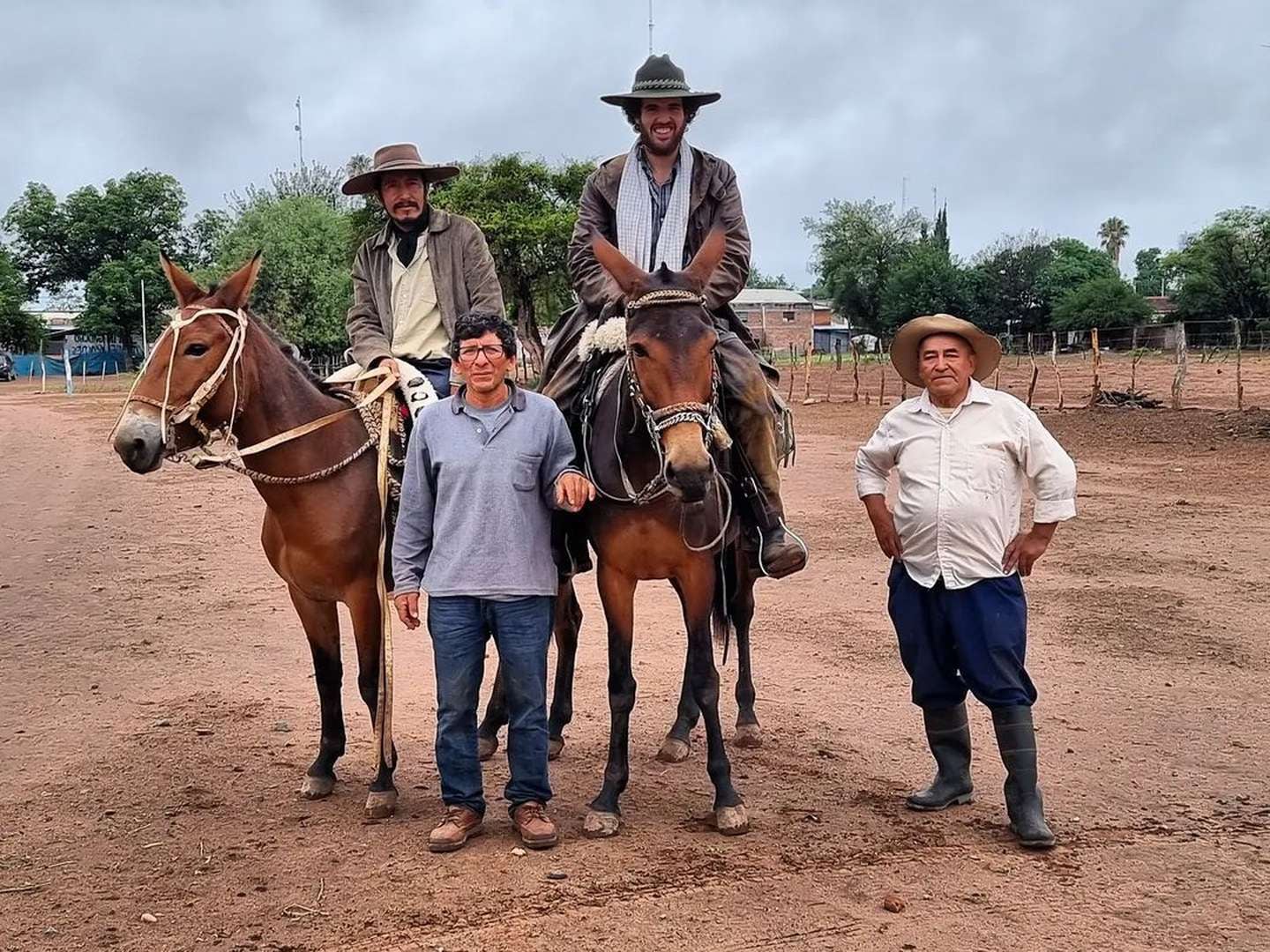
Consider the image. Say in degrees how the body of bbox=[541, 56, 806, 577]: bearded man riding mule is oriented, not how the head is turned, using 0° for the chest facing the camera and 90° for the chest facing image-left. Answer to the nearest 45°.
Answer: approximately 0°

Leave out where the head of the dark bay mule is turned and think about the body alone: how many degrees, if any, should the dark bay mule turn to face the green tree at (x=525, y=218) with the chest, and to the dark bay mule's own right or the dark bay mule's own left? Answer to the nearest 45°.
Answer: approximately 180°

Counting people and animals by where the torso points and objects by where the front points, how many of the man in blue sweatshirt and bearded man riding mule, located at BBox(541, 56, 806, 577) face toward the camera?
2

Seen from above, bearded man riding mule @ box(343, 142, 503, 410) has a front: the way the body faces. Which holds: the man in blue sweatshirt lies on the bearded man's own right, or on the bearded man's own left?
on the bearded man's own left

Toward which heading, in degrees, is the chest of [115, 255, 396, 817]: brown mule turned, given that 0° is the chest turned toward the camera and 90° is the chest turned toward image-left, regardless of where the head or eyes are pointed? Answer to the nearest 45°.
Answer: approximately 45°

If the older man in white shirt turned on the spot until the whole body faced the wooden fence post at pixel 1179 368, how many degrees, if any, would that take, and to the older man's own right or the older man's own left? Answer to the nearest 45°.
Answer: approximately 180°

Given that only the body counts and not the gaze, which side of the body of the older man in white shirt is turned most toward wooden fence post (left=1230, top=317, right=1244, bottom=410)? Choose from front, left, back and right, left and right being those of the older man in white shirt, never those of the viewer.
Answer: back

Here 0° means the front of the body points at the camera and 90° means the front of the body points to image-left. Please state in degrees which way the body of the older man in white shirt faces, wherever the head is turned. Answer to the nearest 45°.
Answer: approximately 0°
